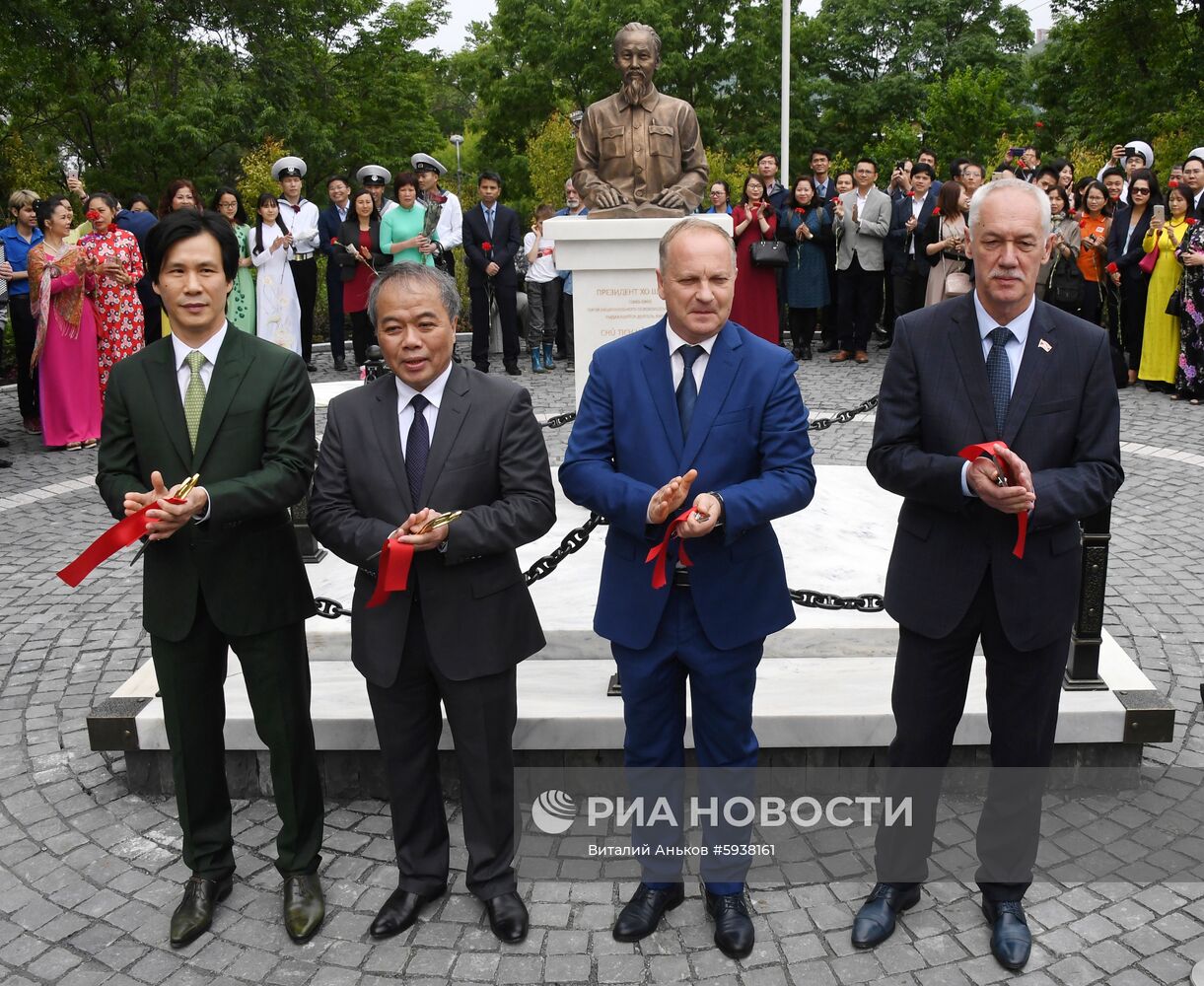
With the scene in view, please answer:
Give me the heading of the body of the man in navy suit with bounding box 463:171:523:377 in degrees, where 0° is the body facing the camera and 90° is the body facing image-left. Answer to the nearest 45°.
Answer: approximately 0°

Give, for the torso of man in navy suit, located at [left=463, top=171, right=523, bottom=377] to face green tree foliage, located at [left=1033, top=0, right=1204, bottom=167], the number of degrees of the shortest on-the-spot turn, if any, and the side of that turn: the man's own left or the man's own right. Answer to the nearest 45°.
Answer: approximately 135° to the man's own left

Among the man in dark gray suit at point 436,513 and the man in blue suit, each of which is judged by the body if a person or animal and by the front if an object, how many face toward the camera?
2

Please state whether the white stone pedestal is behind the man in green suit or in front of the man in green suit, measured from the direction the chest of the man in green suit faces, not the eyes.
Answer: behind

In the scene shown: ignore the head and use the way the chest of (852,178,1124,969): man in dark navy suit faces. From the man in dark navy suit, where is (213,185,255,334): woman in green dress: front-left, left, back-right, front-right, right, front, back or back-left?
back-right

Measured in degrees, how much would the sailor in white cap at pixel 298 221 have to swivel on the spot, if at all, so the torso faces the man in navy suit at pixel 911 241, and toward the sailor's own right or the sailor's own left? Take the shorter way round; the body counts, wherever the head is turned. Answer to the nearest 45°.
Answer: approximately 90° to the sailor's own left

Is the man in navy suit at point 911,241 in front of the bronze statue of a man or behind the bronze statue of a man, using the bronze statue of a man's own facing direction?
behind

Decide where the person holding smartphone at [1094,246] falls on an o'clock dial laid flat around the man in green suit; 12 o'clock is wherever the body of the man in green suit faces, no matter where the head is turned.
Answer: The person holding smartphone is roughly at 8 o'clock from the man in green suit.
